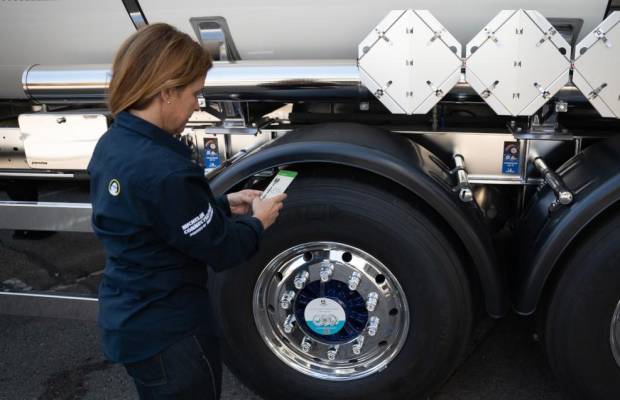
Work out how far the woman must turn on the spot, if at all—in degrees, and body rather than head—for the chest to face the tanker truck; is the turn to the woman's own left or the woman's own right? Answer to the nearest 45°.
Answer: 0° — they already face it

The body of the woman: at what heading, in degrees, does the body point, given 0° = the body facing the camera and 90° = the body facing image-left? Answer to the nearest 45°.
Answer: approximately 225°
